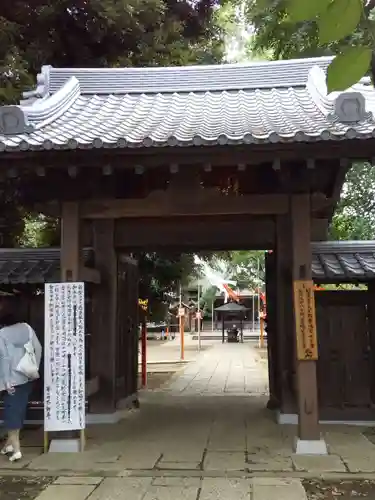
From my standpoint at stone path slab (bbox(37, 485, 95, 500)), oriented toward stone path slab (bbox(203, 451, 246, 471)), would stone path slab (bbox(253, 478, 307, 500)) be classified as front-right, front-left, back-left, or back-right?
front-right

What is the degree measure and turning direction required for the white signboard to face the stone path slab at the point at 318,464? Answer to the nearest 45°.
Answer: approximately 90° to its left

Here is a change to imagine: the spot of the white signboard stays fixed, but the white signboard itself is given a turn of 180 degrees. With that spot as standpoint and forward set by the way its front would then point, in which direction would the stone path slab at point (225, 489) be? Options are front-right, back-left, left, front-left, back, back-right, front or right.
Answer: back-right

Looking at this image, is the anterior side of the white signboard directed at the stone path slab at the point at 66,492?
yes

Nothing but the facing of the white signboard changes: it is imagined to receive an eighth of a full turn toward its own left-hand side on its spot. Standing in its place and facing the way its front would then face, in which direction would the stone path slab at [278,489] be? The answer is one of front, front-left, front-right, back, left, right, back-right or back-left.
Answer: front

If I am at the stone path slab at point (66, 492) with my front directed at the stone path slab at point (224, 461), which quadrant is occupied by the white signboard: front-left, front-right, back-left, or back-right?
front-left

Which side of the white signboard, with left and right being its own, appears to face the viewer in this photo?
front

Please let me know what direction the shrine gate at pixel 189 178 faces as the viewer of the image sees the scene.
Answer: facing the viewer

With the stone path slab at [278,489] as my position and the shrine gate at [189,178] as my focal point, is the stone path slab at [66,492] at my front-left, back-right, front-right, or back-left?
front-left

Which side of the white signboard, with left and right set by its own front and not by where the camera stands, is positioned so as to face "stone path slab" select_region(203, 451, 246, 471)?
left
